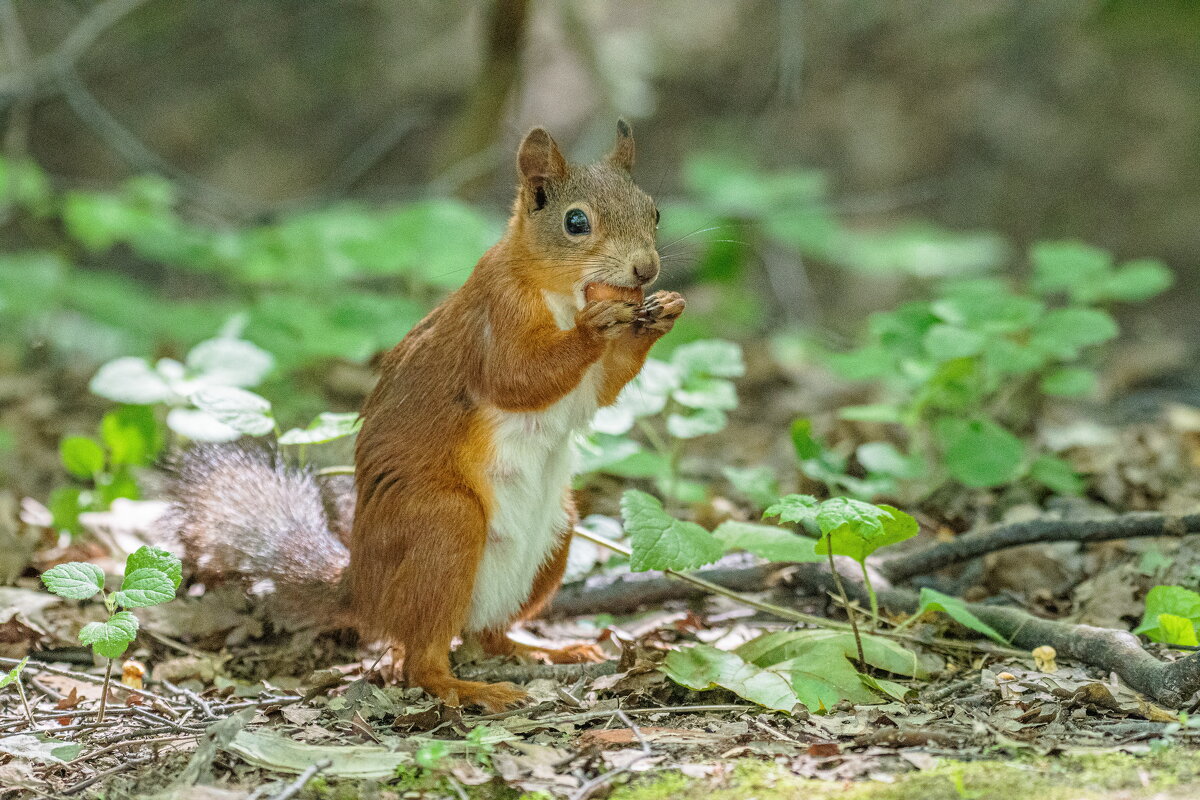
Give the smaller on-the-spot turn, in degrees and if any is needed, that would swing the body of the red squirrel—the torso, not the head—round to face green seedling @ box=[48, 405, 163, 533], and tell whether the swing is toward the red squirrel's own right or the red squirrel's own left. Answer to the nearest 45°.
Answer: approximately 180°

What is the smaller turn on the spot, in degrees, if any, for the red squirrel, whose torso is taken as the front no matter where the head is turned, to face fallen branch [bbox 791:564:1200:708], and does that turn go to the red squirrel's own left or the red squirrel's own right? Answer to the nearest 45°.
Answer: approximately 45° to the red squirrel's own left

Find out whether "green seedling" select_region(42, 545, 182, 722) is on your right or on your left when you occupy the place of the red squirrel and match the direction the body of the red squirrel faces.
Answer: on your right

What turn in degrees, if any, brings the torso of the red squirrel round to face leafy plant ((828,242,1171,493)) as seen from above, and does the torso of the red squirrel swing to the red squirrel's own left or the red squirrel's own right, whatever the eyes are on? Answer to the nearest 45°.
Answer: approximately 90° to the red squirrel's own left

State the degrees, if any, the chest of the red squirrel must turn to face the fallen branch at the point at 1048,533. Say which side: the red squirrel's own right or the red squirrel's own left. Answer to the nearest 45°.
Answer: approximately 45° to the red squirrel's own left

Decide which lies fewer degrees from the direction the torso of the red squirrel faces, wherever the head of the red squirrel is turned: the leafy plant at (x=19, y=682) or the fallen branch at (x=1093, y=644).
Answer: the fallen branch

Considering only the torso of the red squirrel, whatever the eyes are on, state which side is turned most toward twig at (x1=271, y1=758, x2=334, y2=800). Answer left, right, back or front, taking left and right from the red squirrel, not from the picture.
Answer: right

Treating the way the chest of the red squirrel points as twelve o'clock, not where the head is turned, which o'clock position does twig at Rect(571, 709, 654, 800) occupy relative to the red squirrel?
The twig is roughly at 1 o'clock from the red squirrel.

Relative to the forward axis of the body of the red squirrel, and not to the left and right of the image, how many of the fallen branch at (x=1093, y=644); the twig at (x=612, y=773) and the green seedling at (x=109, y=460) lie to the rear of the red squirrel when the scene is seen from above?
1

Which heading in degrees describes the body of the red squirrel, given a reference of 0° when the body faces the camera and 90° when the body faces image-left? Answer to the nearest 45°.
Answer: approximately 315°
